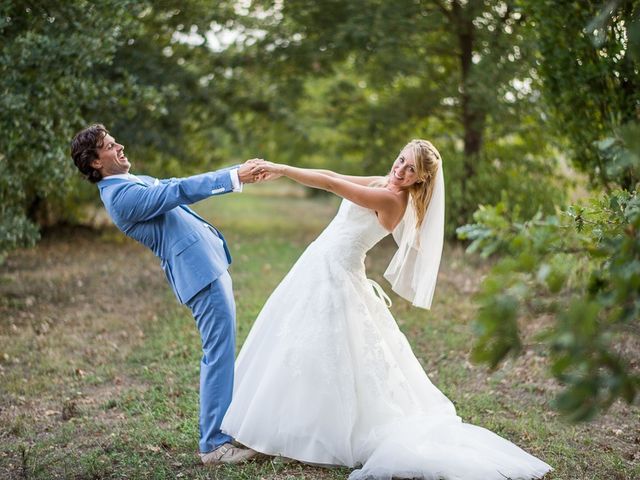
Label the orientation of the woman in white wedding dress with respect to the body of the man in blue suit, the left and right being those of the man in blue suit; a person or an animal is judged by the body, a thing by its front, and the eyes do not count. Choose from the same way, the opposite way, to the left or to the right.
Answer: the opposite way

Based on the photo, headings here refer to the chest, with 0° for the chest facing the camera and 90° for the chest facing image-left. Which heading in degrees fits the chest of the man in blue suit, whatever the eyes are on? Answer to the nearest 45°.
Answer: approximately 270°

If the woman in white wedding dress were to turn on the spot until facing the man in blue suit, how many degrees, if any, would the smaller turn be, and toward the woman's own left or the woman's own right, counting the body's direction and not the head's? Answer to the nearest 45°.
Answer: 0° — they already face them

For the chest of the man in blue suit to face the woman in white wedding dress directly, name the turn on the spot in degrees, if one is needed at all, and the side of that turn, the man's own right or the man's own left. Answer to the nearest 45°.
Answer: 0° — they already face them

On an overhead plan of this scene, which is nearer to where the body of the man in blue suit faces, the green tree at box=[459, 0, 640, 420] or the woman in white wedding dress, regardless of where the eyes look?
the woman in white wedding dress

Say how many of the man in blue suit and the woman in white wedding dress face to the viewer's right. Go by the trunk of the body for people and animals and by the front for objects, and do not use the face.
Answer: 1

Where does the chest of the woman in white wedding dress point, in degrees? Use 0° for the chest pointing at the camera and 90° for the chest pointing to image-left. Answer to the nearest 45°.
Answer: approximately 90°

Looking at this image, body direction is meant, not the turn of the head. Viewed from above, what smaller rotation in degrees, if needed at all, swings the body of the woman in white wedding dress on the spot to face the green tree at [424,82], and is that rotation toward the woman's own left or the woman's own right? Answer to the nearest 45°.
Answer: approximately 90° to the woman's own right

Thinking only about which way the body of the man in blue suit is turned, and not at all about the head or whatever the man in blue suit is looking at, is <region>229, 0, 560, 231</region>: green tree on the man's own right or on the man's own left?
on the man's own left
